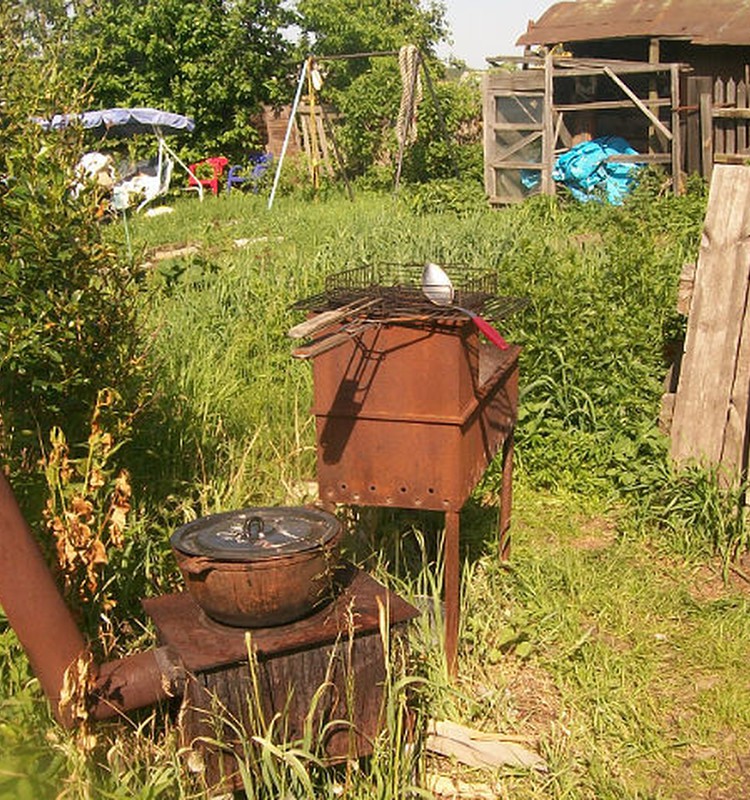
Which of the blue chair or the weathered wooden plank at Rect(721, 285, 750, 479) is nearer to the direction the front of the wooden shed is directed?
the weathered wooden plank

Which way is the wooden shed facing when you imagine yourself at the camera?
facing the viewer

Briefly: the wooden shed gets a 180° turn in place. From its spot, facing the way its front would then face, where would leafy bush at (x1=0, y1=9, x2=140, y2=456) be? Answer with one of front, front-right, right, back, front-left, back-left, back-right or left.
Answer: back

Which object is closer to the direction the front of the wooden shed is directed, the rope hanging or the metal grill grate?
the metal grill grate

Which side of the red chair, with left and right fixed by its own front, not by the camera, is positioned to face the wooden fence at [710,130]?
left

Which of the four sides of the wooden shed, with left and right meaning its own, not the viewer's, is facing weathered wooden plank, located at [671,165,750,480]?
front

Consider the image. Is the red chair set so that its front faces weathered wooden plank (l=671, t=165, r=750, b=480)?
no

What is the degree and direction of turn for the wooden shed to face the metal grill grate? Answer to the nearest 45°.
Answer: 0° — it already faces it

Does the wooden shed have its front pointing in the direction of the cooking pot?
yes

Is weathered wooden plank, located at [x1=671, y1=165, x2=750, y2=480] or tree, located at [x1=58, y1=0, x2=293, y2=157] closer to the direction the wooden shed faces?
the weathered wooden plank

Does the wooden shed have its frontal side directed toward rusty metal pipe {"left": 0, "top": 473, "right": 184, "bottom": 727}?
yes

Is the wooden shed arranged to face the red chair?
no

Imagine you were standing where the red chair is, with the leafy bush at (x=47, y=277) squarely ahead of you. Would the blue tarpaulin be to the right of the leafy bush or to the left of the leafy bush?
left

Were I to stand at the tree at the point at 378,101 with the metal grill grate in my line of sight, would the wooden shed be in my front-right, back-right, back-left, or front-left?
front-left

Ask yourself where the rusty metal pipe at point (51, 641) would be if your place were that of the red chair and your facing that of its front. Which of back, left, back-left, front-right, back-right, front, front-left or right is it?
front-left

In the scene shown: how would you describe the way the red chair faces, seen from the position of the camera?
facing the viewer and to the left of the viewer

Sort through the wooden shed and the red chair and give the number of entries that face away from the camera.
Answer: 0

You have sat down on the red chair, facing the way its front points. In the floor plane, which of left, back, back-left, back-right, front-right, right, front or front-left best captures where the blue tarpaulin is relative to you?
back
